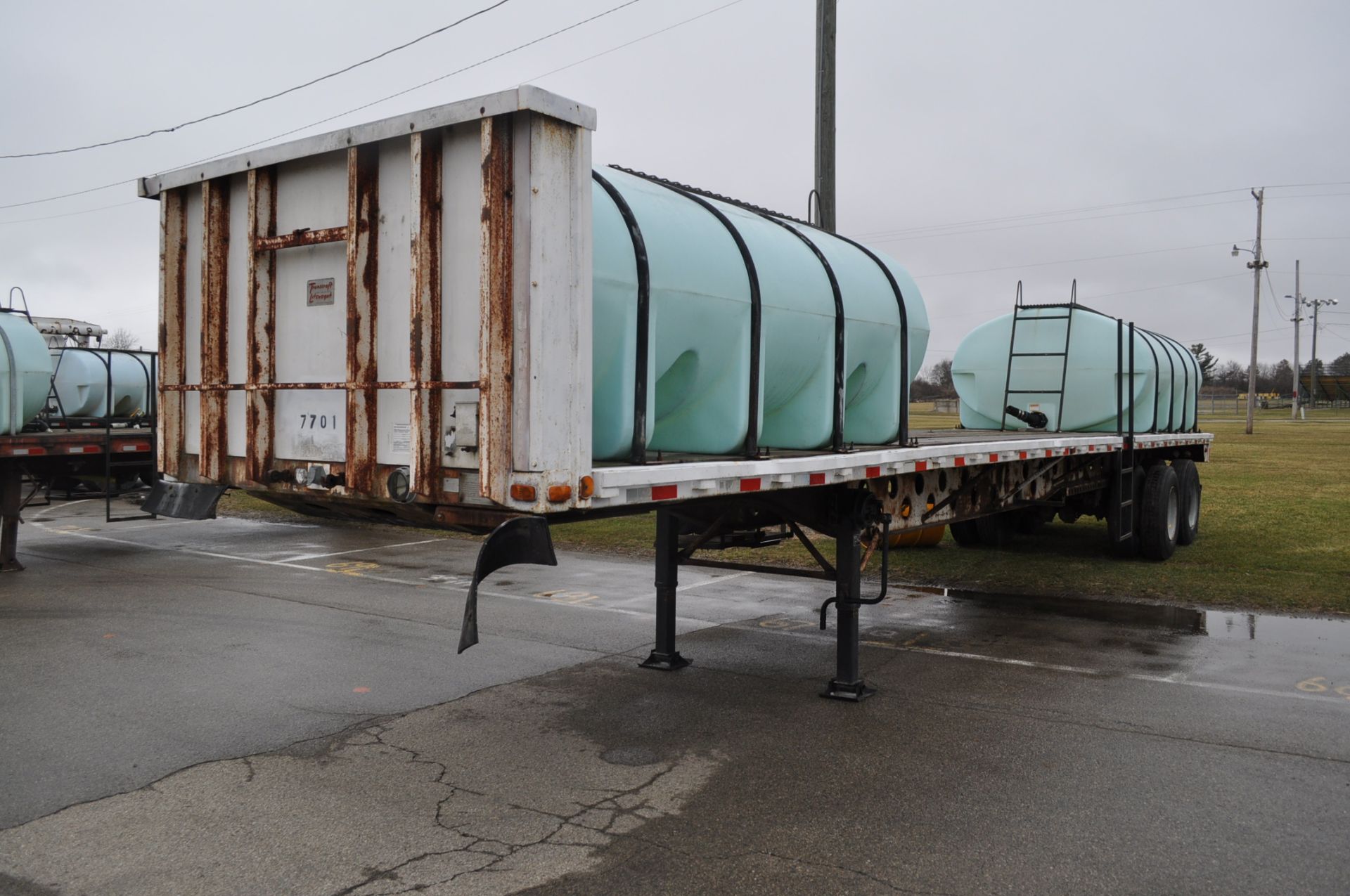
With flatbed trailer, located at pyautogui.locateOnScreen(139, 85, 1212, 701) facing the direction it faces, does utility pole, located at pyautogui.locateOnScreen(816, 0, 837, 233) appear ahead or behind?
behind

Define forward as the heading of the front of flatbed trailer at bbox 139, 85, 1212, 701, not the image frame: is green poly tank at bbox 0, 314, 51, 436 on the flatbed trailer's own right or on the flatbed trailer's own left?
on the flatbed trailer's own right
